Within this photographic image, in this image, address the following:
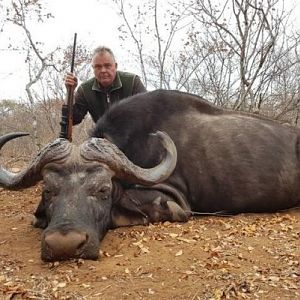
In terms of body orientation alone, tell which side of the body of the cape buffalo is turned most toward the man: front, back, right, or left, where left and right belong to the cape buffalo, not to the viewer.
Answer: right

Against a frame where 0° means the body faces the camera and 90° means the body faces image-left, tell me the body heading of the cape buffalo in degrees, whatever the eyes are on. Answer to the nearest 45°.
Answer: approximately 45°

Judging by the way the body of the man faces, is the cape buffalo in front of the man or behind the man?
in front

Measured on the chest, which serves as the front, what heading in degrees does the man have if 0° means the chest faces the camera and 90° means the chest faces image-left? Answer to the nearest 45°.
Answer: approximately 0°
